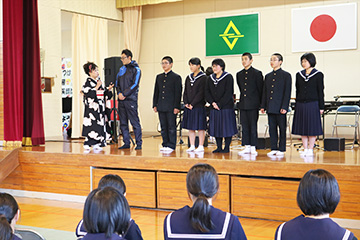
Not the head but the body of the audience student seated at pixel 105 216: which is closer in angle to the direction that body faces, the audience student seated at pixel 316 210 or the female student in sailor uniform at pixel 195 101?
the female student in sailor uniform

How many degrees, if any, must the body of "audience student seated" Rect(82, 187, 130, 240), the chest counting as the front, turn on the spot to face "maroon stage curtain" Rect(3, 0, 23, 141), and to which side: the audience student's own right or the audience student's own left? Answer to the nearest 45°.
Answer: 0° — they already face it

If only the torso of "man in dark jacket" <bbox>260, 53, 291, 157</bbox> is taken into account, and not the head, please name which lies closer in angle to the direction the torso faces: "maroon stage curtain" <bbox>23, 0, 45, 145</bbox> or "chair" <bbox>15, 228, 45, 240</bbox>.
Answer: the chair

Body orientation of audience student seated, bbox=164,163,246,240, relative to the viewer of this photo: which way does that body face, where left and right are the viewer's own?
facing away from the viewer

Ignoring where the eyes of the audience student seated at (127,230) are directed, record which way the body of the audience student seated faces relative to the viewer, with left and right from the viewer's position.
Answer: facing away from the viewer

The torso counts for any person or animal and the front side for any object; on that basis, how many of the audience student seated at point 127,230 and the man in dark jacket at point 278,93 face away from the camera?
1

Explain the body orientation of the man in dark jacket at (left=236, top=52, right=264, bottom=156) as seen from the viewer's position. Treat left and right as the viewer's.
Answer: facing the viewer and to the left of the viewer

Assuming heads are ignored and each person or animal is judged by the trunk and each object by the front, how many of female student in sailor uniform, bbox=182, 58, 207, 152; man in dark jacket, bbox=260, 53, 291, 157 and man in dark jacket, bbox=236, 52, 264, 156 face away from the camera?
0

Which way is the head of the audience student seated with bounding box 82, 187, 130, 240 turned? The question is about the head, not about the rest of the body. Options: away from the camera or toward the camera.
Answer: away from the camera

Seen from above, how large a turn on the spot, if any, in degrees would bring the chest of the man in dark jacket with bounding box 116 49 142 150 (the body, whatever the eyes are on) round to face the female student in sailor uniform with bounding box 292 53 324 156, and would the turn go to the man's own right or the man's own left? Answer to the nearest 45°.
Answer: approximately 90° to the man's own left

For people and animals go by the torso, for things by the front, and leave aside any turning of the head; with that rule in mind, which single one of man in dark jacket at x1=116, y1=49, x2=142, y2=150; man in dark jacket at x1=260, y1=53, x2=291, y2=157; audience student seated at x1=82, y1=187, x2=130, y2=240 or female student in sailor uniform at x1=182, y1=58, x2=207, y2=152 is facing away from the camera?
the audience student seated

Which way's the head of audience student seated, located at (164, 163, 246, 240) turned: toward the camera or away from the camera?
away from the camera

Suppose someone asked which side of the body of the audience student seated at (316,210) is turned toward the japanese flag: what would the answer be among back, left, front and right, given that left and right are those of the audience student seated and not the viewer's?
front

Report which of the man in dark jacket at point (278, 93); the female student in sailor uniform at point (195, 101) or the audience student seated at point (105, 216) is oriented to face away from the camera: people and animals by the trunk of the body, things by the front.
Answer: the audience student seated

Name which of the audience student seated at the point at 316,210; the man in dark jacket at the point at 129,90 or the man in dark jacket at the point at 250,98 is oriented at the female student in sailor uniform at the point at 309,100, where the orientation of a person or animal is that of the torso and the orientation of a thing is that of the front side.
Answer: the audience student seated

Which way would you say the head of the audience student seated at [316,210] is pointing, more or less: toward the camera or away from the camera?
away from the camera
